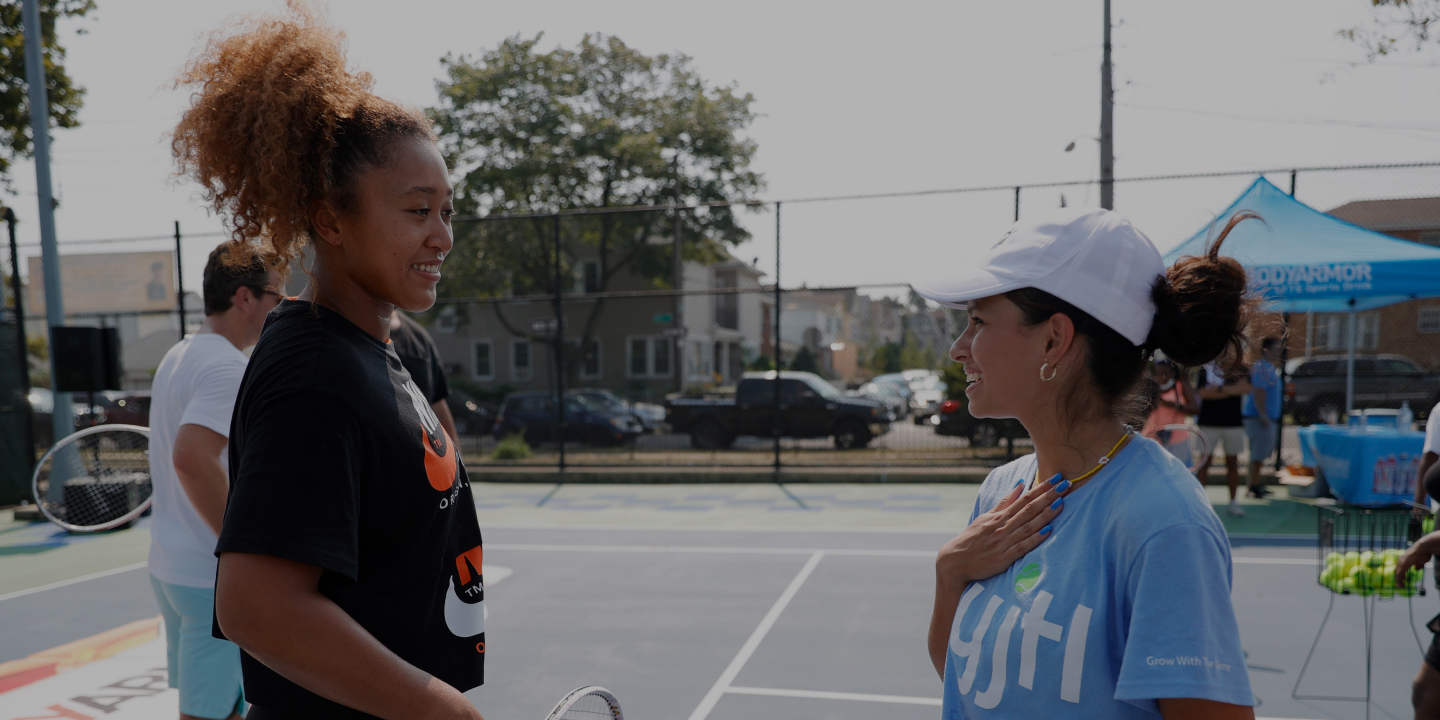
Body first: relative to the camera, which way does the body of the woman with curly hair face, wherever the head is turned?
to the viewer's right

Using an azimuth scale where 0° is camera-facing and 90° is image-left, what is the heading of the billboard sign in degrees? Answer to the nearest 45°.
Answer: approximately 0°

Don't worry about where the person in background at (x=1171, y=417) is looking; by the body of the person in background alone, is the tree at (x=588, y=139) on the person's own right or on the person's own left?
on the person's own right

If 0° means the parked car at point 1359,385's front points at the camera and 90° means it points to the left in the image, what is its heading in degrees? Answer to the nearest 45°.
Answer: approximately 270°

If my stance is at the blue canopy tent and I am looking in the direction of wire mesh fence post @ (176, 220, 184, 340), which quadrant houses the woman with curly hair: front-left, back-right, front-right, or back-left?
front-left

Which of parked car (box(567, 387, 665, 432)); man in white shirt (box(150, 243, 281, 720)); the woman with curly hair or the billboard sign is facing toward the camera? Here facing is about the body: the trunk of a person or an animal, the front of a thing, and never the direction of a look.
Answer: the billboard sign

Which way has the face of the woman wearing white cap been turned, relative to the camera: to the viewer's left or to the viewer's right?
to the viewer's left

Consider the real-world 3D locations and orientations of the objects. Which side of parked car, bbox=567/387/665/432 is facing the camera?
right

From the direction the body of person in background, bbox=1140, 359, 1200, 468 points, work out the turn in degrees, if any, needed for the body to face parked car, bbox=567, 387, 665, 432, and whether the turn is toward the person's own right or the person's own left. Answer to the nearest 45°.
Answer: approximately 90° to the person's own right

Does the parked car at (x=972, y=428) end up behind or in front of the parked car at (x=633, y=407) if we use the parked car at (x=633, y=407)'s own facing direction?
in front

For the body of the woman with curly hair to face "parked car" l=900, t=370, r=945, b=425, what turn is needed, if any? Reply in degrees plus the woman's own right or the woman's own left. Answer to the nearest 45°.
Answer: approximately 45° to the woman's own left

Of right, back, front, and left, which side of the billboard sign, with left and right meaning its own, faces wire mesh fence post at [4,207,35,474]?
front

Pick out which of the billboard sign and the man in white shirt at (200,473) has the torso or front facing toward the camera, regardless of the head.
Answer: the billboard sign

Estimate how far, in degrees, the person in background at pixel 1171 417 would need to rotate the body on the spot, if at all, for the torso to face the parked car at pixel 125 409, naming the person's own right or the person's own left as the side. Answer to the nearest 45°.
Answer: approximately 45° to the person's own right

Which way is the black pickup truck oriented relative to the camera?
to the viewer's right

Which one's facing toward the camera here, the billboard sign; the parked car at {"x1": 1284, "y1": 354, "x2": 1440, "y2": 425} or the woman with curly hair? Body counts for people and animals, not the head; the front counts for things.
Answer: the billboard sign

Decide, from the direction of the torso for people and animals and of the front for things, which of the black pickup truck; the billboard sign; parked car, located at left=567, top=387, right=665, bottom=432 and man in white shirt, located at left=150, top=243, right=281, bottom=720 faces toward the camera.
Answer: the billboard sign
